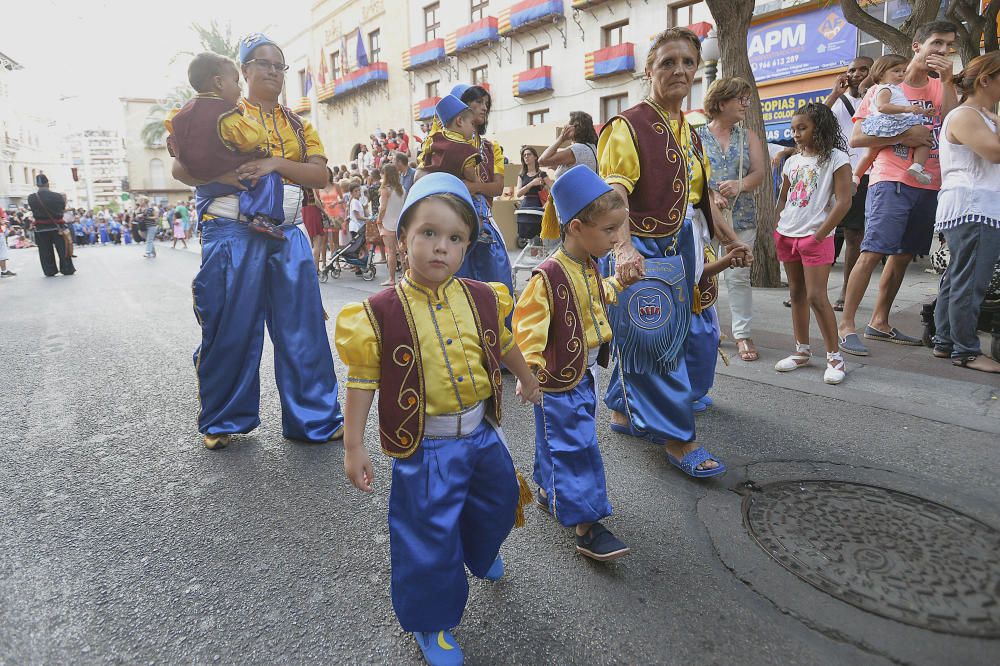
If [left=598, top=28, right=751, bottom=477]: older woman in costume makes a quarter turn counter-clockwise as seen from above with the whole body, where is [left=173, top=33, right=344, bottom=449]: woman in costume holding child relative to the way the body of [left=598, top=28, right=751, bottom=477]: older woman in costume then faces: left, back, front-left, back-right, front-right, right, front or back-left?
back-left

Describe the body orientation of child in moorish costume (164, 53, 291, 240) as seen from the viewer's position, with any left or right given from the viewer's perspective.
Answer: facing away from the viewer and to the right of the viewer

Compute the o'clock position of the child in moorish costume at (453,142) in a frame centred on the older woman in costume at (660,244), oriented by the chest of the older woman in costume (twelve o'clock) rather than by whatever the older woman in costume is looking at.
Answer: The child in moorish costume is roughly at 6 o'clock from the older woman in costume.

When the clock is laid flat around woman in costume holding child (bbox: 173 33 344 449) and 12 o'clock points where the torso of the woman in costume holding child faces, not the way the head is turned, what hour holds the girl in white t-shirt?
The girl in white t-shirt is roughly at 9 o'clock from the woman in costume holding child.
